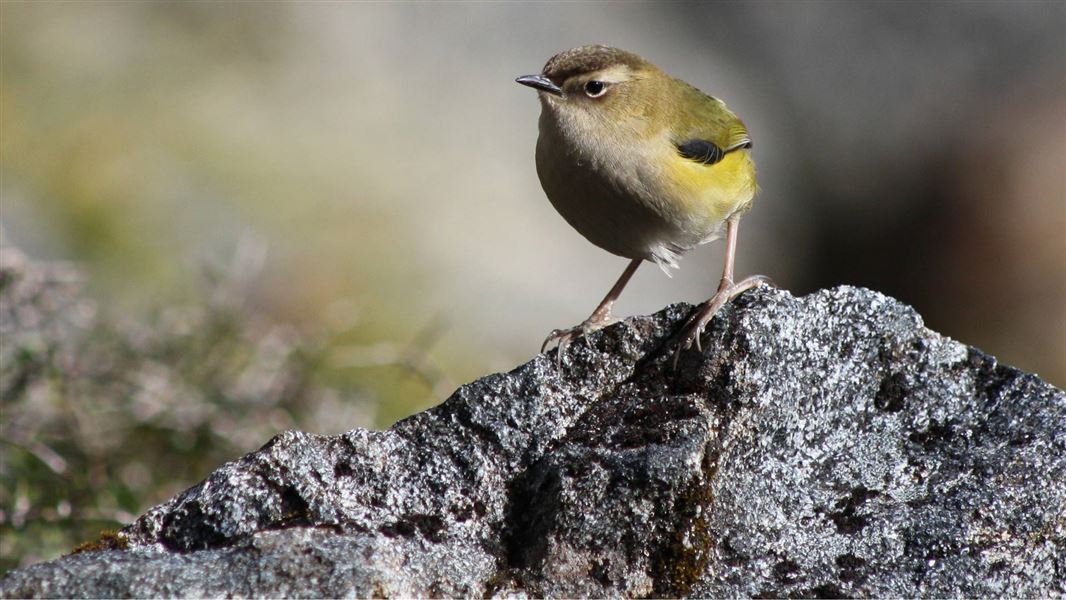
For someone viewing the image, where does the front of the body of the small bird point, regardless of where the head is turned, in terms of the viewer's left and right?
facing the viewer and to the left of the viewer
